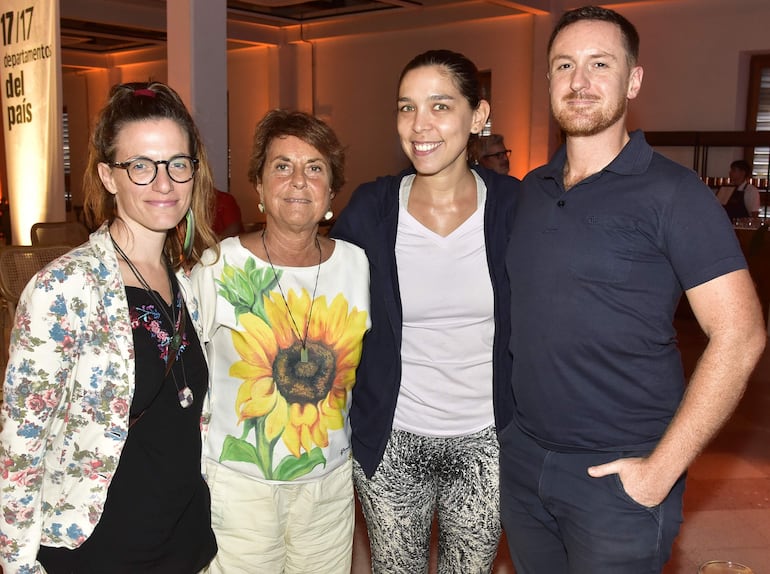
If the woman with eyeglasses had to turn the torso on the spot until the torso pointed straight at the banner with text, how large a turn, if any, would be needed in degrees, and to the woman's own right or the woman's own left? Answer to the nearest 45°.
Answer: approximately 135° to the woman's own left

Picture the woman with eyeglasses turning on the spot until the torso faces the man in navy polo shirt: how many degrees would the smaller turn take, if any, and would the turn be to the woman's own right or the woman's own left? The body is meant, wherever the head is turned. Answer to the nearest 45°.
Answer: approximately 45° to the woman's own left

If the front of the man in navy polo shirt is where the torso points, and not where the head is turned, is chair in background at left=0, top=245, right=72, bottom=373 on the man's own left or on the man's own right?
on the man's own right

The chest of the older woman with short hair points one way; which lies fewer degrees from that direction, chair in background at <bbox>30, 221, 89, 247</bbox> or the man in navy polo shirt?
the man in navy polo shirt

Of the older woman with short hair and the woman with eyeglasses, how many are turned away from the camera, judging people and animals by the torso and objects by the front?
0

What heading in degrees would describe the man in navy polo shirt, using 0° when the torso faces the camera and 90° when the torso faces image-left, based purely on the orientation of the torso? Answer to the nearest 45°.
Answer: approximately 45°
